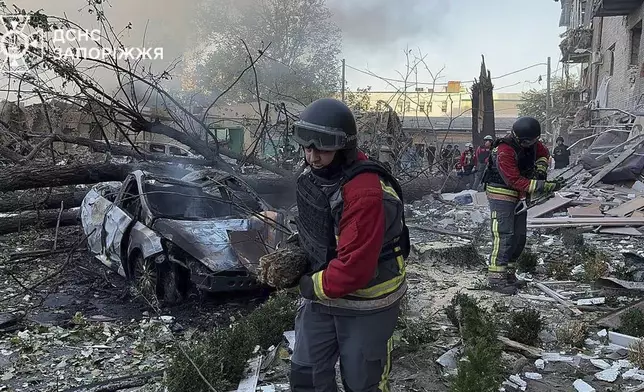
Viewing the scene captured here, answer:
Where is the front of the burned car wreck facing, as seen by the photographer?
facing the viewer and to the right of the viewer

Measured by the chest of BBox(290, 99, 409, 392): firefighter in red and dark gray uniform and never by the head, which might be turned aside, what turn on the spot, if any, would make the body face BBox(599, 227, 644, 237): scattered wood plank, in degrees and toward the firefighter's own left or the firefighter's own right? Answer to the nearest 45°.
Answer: approximately 180°

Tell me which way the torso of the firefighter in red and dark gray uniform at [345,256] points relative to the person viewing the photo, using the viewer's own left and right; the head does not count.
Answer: facing the viewer and to the left of the viewer

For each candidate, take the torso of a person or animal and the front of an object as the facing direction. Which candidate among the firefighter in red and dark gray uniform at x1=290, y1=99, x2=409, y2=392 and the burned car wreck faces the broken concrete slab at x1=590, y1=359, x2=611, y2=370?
the burned car wreck

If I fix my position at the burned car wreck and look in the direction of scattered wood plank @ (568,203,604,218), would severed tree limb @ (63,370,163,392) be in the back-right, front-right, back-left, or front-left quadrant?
back-right

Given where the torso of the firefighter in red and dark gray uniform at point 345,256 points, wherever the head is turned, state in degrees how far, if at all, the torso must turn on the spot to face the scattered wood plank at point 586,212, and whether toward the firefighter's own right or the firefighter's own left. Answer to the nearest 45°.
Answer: approximately 180°

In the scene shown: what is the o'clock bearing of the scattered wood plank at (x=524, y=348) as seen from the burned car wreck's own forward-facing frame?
The scattered wood plank is roughly at 12 o'clock from the burned car wreck.

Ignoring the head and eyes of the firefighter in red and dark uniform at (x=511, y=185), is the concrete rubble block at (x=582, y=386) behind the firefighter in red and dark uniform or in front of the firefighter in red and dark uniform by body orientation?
in front

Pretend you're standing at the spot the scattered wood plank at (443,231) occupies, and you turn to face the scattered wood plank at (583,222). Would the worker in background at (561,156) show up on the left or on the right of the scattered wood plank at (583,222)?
left

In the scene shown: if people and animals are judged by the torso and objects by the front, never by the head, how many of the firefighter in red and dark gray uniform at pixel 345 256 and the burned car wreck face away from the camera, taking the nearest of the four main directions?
0

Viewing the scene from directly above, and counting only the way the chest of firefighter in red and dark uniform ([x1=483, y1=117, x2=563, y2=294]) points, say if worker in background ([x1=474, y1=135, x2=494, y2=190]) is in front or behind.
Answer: behind

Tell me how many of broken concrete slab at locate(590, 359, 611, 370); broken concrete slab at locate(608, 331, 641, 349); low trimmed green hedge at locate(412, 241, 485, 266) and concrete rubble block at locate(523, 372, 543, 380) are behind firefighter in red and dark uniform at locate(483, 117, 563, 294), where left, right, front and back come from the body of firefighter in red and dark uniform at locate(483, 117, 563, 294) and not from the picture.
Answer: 1

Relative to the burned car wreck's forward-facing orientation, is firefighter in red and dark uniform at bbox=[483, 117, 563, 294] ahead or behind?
ahead

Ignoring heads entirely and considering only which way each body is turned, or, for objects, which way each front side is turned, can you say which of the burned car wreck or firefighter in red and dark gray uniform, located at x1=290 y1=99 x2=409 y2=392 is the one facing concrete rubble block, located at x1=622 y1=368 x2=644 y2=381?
the burned car wreck
